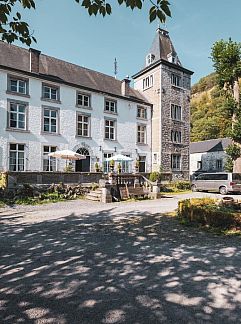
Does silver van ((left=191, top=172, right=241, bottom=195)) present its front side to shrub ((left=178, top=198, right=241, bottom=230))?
no

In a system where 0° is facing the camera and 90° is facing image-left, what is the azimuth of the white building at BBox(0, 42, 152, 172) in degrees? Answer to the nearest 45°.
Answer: approximately 315°

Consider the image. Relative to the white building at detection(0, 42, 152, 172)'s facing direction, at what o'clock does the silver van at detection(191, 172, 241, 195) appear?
The silver van is roughly at 11 o'clock from the white building.

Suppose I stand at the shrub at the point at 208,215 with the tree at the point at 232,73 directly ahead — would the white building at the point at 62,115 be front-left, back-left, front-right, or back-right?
front-left

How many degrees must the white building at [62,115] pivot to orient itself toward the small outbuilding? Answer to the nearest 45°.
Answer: approximately 90° to its left

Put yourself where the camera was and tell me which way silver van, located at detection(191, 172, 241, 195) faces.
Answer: facing away from the viewer and to the left of the viewer

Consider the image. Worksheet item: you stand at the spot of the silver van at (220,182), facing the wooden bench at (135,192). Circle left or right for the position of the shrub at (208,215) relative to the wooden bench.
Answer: left

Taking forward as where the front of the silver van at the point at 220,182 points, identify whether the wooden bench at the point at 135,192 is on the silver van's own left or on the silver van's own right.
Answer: on the silver van's own left

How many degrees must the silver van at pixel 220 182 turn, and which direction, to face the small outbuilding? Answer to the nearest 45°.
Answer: approximately 45° to its right

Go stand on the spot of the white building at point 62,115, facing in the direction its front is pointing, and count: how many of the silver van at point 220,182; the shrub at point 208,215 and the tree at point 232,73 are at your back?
0
